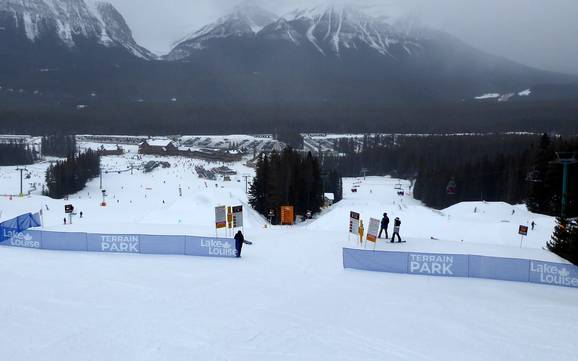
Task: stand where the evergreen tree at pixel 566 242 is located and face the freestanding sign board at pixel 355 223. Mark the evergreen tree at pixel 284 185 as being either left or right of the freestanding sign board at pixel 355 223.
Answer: right

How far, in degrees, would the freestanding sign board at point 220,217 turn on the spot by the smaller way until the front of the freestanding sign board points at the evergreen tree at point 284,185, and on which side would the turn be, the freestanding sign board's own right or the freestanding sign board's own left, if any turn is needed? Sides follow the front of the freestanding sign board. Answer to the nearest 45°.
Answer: approximately 180°

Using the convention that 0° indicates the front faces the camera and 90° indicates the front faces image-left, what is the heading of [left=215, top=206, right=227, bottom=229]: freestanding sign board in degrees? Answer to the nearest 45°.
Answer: approximately 0°

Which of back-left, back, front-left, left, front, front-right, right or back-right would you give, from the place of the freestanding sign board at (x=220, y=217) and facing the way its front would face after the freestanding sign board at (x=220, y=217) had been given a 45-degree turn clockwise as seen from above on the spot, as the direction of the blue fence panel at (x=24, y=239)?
front-right

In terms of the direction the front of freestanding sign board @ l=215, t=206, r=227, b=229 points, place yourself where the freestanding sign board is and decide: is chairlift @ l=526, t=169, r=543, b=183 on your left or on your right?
on your left

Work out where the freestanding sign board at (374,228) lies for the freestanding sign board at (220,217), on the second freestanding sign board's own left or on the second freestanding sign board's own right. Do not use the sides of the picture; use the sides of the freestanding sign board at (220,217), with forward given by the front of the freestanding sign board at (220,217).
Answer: on the second freestanding sign board's own left

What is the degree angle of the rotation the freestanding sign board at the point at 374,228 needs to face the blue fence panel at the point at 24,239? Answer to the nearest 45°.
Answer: approximately 90° to its right

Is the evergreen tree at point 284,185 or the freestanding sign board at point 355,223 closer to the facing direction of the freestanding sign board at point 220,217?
the freestanding sign board

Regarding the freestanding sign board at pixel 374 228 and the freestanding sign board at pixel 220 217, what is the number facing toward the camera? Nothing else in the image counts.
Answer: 2

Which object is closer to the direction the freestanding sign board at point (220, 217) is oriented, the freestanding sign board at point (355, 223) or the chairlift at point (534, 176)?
the freestanding sign board

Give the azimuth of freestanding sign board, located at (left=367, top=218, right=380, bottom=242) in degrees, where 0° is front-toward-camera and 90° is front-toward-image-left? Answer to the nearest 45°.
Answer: approximately 0°
